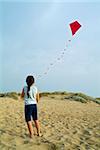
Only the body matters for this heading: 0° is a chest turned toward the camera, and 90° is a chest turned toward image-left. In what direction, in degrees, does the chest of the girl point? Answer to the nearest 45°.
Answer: approximately 180°
